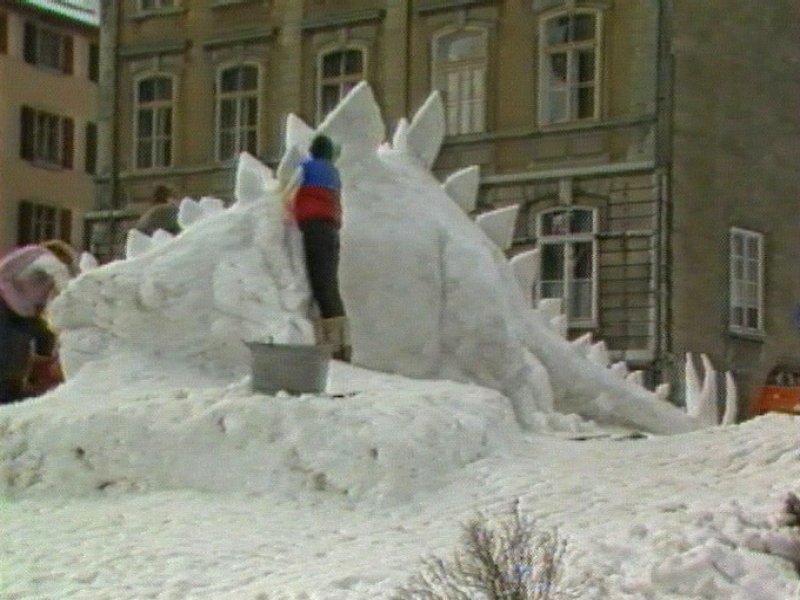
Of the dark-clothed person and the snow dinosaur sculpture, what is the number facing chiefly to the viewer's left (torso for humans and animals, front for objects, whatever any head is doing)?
1

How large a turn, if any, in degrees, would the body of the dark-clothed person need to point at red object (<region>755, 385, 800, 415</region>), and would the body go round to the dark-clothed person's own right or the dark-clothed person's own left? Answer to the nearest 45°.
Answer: approximately 45° to the dark-clothed person's own left

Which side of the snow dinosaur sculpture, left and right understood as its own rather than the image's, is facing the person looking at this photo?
left

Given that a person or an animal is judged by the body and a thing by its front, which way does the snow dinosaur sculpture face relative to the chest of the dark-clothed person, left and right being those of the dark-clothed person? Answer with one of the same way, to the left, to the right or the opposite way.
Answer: the opposite way

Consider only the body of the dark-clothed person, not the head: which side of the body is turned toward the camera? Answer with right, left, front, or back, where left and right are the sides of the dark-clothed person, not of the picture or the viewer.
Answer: right

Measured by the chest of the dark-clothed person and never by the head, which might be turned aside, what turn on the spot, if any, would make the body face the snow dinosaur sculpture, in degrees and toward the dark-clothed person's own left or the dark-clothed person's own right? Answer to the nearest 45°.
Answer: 0° — they already face it

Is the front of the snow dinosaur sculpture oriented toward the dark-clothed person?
yes

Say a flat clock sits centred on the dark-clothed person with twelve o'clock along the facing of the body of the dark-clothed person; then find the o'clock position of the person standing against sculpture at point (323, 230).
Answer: The person standing against sculpture is roughly at 1 o'clock from the dark-clothed person.
